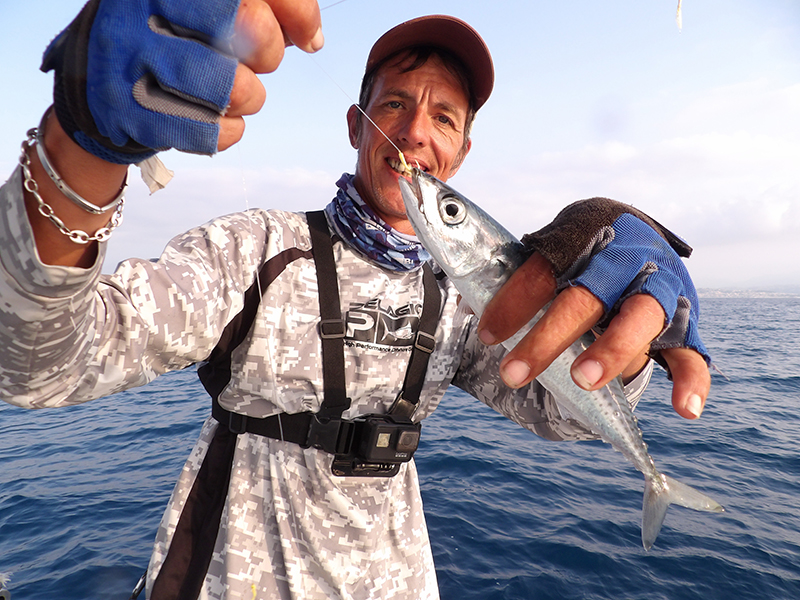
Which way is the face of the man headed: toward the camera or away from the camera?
toward the camera

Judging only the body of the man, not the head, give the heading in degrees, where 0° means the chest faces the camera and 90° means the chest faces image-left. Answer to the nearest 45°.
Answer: approximately 315°
